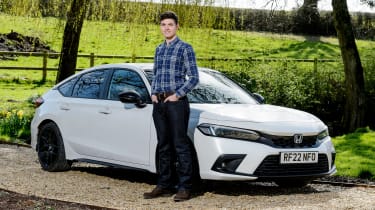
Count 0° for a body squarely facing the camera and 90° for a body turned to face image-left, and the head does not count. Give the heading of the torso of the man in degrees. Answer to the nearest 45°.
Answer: approximately 45°

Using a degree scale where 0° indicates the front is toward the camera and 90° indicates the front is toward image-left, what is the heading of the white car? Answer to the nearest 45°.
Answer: approximately 315°
